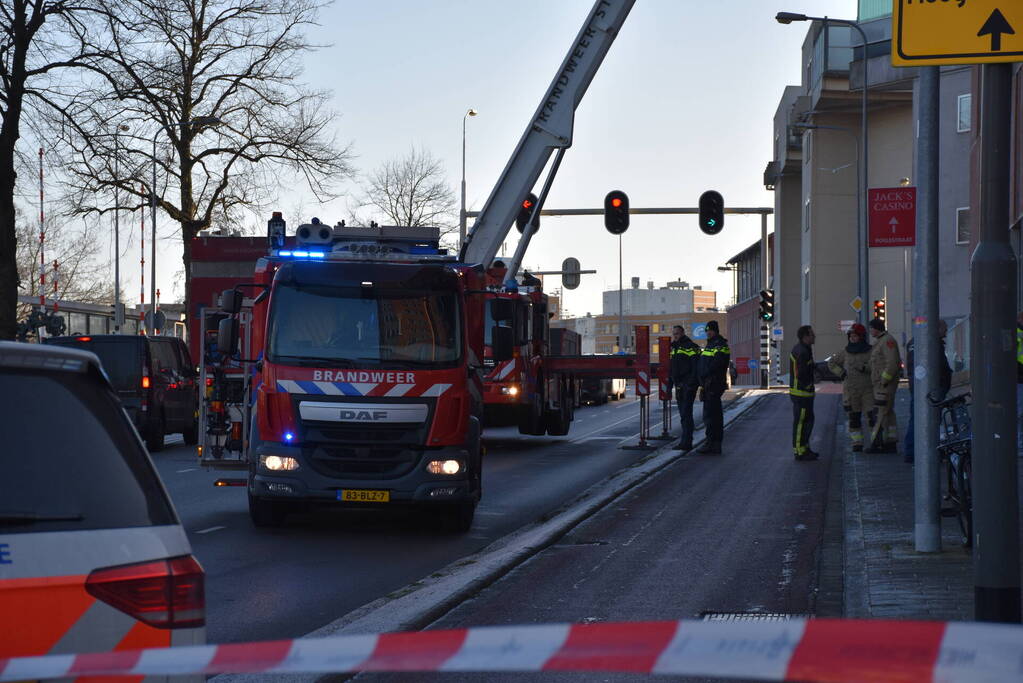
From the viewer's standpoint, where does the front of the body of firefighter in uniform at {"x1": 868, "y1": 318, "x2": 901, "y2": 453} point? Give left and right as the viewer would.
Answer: facing to the left of the viewer

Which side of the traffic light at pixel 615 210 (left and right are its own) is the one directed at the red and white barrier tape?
front

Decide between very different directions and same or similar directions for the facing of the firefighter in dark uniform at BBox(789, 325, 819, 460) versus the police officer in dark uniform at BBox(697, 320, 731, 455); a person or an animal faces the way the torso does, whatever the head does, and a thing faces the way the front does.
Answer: very different directions

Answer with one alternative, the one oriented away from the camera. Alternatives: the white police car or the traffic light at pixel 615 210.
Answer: the white police car

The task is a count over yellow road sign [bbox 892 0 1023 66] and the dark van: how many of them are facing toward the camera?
1

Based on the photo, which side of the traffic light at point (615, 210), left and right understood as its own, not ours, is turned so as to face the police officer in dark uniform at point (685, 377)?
front

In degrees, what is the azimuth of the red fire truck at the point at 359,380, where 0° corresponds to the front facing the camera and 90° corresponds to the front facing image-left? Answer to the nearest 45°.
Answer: approximately 0°

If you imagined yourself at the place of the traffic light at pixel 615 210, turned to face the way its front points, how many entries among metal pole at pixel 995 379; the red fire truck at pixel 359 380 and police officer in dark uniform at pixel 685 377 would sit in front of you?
3

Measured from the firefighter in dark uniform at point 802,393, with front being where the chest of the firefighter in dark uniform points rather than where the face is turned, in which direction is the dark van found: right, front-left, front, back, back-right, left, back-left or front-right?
back
